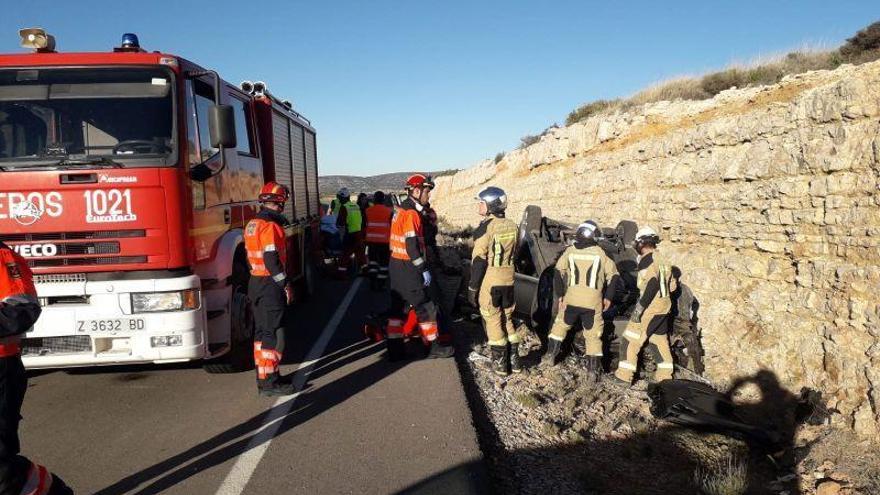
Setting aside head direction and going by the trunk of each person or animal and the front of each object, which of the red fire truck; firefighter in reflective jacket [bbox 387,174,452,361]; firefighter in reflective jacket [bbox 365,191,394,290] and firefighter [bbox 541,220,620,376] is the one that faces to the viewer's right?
firefighter in reflective jacket [bbox 387,174,452,361]

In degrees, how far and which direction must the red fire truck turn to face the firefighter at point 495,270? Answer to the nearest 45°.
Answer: approximately 90° to its left

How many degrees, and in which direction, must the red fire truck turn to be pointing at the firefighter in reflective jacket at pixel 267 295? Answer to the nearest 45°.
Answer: approximately 90° to its left

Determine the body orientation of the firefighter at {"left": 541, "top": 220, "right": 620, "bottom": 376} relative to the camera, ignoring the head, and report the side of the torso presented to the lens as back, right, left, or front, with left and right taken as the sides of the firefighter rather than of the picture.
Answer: back

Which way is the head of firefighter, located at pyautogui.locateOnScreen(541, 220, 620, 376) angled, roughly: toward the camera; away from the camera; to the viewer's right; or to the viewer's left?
away from the camera

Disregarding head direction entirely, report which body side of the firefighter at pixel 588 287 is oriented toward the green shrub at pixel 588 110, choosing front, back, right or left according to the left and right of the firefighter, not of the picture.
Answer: front

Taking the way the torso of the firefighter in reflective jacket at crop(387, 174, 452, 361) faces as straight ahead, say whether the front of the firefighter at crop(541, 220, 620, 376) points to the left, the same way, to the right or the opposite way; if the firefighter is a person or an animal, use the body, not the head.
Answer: to the left

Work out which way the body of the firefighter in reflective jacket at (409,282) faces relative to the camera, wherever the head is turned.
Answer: to the viewer's right

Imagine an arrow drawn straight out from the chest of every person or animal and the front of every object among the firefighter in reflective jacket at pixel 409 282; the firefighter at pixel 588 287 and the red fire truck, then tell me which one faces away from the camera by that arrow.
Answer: the firefighter

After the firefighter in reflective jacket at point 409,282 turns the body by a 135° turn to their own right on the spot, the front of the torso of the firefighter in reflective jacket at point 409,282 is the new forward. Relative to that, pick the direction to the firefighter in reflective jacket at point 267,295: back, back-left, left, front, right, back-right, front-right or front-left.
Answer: front

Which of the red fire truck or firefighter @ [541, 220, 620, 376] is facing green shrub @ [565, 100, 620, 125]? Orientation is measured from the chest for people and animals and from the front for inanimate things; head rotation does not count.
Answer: the firefighter
